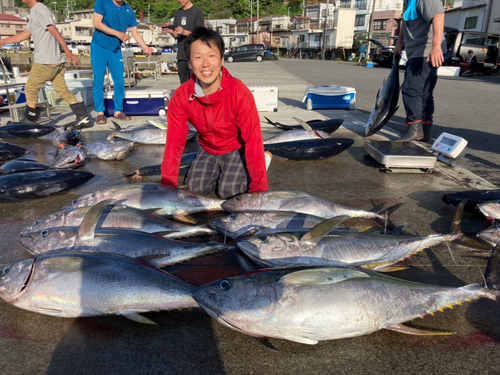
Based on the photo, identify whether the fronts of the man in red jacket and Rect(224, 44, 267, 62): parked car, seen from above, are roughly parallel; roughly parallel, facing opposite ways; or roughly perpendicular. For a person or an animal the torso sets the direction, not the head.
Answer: roughly perpendicular

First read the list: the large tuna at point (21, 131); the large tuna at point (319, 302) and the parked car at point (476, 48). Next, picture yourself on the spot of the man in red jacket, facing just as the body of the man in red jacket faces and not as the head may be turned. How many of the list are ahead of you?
1

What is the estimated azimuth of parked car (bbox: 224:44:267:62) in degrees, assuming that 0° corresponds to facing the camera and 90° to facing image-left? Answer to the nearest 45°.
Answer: approximately 90°

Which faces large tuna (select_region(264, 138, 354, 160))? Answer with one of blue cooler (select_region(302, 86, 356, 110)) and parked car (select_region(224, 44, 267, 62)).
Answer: the blue cooler

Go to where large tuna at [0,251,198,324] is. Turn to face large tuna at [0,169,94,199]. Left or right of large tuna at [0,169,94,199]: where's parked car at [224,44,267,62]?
right

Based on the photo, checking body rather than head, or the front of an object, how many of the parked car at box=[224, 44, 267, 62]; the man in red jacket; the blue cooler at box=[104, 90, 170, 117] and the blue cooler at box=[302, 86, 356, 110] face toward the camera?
3

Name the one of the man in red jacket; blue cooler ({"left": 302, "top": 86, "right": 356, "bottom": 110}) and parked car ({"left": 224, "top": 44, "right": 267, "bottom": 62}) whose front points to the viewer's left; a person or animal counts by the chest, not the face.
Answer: the parked car

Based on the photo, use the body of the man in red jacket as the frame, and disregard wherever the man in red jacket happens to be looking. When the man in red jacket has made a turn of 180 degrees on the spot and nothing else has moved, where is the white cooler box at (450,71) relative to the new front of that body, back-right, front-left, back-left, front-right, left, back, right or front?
front-right

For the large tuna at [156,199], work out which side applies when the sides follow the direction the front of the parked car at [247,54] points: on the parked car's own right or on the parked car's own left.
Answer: on the parked car's own left

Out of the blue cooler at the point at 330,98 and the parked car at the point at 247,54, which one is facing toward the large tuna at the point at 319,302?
the blue cooler

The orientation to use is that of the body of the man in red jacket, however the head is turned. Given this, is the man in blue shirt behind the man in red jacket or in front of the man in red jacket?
behind

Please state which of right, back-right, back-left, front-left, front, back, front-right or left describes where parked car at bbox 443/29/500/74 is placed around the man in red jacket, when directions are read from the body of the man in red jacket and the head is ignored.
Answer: back-left

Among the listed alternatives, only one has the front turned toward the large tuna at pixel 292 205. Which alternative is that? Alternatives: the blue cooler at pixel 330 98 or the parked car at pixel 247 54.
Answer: the blue cooler

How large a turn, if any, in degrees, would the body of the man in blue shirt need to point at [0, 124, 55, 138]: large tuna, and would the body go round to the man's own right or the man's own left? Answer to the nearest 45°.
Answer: approximately 90° to the man's own right

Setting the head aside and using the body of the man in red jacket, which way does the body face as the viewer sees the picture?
toward the camera

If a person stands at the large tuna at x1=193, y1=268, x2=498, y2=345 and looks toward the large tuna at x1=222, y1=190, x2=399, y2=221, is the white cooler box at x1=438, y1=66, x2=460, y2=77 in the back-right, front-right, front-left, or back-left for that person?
front-right

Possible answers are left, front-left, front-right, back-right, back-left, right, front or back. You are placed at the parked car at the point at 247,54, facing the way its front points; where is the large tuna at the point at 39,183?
left
